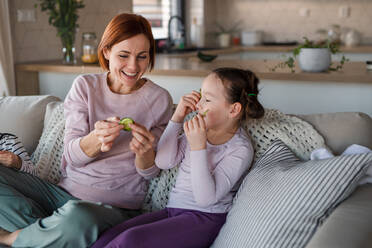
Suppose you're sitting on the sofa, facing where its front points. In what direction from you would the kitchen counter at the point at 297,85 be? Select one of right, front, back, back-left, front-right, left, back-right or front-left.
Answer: back

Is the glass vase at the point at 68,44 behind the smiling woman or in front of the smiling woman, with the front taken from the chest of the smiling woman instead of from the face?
behind

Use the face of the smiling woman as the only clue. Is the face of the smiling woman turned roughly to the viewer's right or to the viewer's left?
to the viewer's right

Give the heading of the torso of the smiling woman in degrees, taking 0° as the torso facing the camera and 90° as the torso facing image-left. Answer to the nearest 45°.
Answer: approximately 0°

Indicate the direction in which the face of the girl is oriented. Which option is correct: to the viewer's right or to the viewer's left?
to the viewer's left

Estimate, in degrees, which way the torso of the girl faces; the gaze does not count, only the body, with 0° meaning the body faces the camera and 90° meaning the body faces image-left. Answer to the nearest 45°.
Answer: approximately 45°

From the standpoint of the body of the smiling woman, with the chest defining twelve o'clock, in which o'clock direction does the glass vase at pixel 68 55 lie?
The glass vase is roughly at 6 o'clock from the smiling woman.

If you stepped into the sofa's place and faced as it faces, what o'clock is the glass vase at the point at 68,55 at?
The glass vase is roughly at 5 o'clock from the sofa.

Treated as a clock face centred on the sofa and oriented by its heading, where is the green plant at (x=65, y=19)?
The green plant is roughly at 5 o'clock from the sofa.

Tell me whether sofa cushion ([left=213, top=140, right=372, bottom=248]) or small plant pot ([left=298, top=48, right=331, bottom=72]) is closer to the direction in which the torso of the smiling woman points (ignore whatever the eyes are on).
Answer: the sofa cushion

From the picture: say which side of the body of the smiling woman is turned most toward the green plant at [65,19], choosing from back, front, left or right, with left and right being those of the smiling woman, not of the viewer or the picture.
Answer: back
